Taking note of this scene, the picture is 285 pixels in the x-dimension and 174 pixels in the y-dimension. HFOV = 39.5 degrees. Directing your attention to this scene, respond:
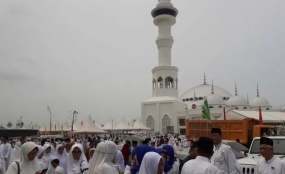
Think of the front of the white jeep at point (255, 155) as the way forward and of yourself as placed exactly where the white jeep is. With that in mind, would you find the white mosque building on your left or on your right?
on your right

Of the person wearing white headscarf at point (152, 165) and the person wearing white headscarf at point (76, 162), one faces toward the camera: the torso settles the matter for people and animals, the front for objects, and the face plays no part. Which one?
the person wearing white headscarf at point (76, 162)

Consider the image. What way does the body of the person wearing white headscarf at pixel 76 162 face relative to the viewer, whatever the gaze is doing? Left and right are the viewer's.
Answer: facing the viewer

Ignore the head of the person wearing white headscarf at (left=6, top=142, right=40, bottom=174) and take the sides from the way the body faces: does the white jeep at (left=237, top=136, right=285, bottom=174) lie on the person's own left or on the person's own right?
on the person's own left

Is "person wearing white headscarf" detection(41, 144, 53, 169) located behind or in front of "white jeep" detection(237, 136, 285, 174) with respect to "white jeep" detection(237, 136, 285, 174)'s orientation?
in front

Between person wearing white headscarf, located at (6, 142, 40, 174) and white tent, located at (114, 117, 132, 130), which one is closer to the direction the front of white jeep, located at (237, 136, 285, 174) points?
the person wearing white headscarf

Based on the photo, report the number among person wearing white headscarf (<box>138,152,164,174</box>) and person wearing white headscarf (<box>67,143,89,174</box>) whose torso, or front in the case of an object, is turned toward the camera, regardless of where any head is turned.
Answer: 1

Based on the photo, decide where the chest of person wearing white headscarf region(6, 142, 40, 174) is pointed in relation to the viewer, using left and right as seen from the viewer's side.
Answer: facing the viewer and to the right of the viewer

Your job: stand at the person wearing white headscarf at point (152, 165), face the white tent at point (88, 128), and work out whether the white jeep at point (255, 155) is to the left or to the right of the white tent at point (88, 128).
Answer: right
